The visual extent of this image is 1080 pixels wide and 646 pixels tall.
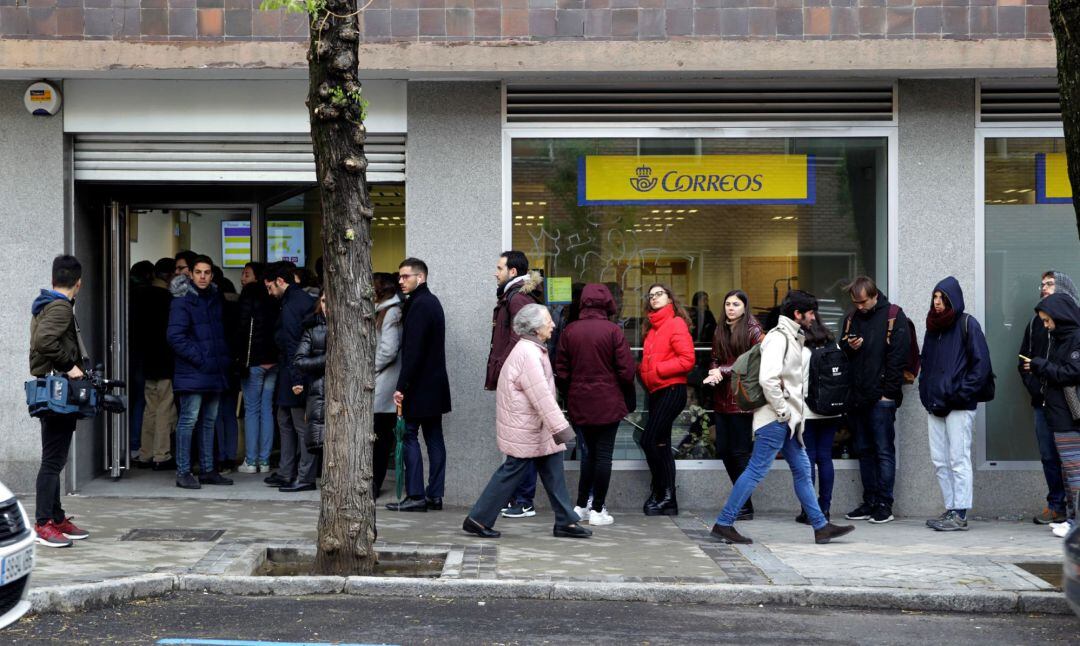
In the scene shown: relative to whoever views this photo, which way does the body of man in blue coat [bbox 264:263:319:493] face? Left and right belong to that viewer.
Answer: facing to the left of the viewer

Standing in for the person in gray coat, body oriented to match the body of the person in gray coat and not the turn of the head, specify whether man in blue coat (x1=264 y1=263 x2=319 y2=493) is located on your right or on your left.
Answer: on your right

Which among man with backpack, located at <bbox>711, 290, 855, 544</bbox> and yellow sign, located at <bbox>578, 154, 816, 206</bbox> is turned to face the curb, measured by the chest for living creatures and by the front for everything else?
the yellow sign

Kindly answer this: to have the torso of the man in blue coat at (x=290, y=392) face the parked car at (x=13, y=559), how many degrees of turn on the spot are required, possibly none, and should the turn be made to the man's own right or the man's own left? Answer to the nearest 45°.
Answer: approximately 90° to the man's own left

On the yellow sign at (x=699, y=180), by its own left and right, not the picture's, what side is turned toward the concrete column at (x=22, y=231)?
right

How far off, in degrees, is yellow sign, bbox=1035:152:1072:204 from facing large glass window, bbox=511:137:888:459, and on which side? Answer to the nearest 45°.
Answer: approximately 45° to its right

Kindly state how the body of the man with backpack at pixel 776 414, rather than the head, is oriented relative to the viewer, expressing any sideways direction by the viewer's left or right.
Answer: facing to the right of the viewer
